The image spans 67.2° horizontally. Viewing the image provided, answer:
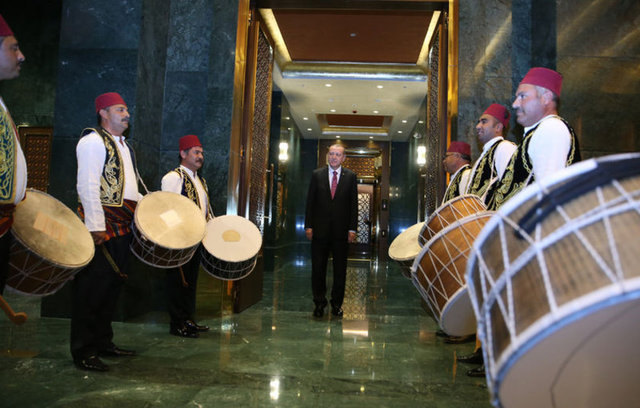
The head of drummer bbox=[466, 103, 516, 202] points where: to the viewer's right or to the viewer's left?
to the viewer's left

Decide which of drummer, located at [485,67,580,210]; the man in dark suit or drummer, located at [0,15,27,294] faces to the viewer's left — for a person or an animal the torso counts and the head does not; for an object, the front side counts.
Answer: drummer, located at [485,67,580,210]

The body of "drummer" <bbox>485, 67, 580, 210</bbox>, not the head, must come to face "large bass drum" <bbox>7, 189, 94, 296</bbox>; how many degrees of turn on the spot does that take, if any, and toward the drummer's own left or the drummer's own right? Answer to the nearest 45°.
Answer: approximately 45° to the drummer's own left

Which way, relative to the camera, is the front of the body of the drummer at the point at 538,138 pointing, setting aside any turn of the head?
to the viewer's left

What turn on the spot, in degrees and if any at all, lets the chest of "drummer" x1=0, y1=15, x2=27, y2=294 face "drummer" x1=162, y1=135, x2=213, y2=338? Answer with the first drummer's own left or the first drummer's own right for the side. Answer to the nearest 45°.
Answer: approximately 45° to the first drummer's own left

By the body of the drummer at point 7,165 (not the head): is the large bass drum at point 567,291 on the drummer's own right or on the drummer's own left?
on the drummer's own right

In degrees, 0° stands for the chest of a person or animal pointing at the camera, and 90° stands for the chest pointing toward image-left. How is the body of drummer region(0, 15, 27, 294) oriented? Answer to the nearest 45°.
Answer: approximately 270°

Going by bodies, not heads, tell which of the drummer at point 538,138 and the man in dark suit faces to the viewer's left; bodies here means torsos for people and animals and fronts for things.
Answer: the drummer

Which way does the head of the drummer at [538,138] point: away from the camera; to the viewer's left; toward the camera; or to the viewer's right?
to the viewer's left
